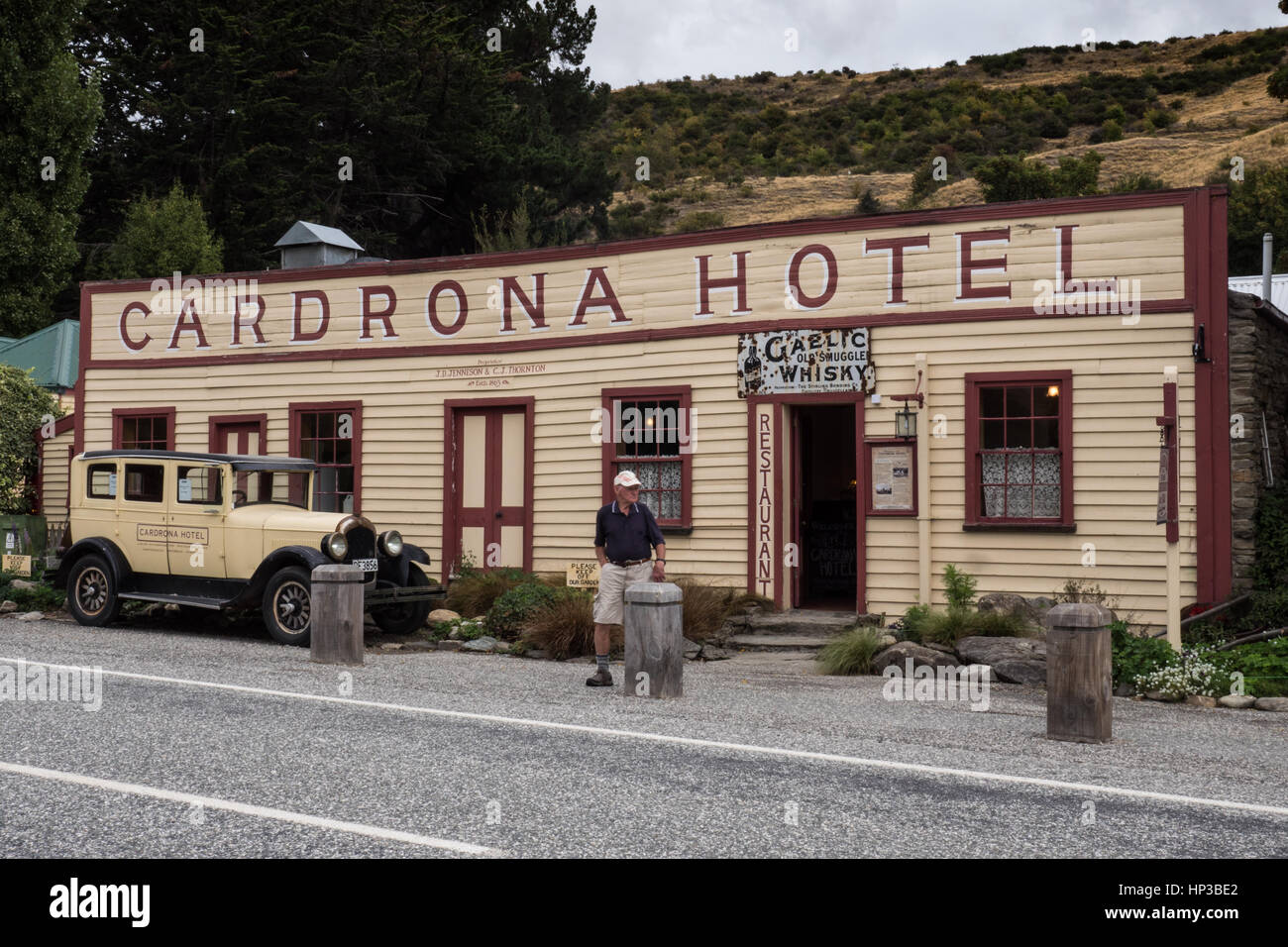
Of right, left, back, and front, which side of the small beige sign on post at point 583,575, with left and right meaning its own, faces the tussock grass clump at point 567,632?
front

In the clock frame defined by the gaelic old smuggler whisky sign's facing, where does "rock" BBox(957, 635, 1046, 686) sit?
The rock is roughly at 11 o'clock from the gaelic old smuggler whisky sign.

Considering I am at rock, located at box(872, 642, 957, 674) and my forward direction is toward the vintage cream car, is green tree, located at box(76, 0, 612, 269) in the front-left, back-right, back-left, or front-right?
front-right

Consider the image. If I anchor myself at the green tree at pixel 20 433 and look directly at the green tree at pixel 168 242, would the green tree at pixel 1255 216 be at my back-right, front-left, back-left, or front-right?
front-right

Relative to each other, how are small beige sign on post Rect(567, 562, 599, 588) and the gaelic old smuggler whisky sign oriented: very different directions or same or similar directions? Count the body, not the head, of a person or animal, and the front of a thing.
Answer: same or similar directions

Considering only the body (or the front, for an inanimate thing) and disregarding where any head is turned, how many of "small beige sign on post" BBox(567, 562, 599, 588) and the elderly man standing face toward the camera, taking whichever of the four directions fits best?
2

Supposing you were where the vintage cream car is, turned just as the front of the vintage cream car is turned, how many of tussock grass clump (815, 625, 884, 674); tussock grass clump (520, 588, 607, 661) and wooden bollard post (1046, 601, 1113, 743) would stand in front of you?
3

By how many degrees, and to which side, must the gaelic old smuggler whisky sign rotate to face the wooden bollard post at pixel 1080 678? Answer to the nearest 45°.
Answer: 0° — it already faces it

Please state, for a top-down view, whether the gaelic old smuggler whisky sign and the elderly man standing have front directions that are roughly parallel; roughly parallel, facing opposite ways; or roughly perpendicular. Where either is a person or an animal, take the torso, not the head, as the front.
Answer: roughly parallel

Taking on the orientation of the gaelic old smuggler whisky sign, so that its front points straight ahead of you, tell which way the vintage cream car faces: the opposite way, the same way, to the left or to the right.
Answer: to the left

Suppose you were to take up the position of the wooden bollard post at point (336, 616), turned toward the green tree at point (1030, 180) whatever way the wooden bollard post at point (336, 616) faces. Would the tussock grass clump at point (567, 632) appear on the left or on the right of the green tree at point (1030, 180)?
right

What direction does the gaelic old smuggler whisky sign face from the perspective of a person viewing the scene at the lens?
facing the viewer

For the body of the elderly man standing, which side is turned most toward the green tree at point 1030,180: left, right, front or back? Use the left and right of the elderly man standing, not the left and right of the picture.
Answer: back

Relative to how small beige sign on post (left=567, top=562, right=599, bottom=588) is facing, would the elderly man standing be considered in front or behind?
in front

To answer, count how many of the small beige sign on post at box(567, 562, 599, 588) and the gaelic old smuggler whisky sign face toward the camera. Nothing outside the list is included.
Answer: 2

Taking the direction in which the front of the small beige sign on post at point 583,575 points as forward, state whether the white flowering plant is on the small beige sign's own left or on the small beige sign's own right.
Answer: on the small beige sign's own left

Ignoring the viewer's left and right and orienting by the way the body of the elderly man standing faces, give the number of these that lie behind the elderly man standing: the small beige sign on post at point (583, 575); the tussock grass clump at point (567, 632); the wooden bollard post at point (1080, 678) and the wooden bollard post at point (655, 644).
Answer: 2

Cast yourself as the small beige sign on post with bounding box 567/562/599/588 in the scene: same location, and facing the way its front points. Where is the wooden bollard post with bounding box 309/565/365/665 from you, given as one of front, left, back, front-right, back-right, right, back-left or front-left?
front-right

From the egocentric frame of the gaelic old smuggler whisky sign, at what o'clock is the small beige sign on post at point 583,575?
The small beige sign on post is roughly at 2 o'clock from the gaelic old smuggler whisky sign.
